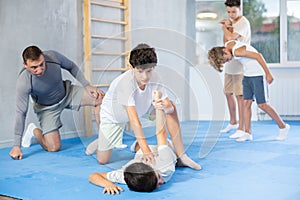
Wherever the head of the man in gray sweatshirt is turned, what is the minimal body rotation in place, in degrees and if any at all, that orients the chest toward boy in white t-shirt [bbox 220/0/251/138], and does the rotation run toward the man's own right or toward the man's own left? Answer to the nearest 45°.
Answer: approximately 45° to the man's own left

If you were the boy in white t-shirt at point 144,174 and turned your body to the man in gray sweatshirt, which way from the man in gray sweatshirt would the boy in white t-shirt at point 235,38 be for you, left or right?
right

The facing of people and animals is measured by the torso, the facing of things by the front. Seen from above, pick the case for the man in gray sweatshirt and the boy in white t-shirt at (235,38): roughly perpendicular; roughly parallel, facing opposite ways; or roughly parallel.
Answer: roughly perpendicular

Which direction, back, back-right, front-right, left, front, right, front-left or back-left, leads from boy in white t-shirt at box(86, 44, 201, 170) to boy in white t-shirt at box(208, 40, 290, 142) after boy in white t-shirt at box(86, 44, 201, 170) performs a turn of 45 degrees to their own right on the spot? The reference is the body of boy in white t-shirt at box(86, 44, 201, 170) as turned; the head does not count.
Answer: back-left

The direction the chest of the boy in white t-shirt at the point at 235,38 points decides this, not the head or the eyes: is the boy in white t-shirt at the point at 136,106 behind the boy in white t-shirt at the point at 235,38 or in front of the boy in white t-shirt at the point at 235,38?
in front

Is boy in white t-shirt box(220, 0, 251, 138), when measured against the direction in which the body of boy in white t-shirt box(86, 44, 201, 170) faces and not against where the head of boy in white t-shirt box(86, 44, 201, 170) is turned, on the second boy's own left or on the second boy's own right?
on the second boy's own left

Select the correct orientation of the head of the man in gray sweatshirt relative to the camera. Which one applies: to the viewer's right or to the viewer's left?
to the viewer's right
